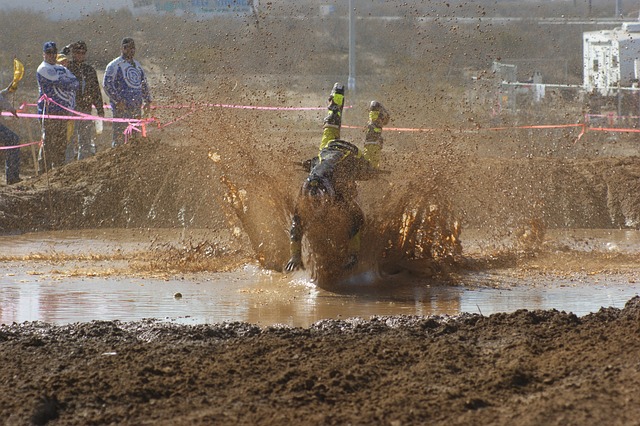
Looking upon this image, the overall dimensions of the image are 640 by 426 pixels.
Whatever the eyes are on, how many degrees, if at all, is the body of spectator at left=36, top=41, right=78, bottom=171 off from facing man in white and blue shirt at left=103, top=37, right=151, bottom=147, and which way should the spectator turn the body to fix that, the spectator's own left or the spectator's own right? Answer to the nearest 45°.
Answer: approximately 45° to the spectator's own left

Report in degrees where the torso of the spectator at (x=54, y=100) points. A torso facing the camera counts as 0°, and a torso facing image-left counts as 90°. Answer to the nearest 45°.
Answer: approximately 315°

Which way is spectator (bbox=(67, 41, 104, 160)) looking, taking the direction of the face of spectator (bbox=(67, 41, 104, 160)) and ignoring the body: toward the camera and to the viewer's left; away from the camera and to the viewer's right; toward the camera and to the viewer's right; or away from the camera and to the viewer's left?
toward the camera and to the viewer's right

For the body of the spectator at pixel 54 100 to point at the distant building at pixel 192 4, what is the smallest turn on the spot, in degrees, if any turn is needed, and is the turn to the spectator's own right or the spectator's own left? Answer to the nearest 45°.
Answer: approximately 135° to the spectator's own left

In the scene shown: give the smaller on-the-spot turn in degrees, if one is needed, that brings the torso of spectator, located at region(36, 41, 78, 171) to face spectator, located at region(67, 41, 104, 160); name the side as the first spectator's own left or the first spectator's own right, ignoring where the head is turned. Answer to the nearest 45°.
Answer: approximately 90° to the first spectator's own left

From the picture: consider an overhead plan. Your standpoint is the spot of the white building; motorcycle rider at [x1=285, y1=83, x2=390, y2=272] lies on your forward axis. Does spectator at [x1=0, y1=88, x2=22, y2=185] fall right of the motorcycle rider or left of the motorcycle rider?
right

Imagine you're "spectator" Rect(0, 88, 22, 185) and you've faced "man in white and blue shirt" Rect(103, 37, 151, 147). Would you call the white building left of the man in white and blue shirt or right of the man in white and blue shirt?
left

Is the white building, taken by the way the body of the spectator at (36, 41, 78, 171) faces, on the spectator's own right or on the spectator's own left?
on the spectator's own left

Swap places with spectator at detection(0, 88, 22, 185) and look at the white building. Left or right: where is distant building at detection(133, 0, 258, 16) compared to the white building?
left
